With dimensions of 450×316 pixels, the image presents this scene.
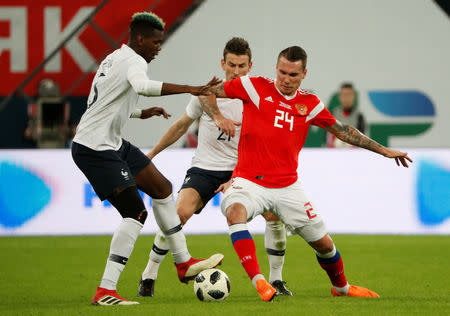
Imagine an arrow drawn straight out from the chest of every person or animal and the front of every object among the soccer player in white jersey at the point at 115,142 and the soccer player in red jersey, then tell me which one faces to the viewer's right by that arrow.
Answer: the soccer player in white jersey

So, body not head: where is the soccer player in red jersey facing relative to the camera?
toward the camera

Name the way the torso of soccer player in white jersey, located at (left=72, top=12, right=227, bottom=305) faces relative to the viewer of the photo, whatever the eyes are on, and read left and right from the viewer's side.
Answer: facing to the right of the viewer

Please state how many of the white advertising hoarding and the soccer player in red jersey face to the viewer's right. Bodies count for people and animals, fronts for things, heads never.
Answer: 0

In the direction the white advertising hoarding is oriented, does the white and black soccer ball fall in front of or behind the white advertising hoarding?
in front

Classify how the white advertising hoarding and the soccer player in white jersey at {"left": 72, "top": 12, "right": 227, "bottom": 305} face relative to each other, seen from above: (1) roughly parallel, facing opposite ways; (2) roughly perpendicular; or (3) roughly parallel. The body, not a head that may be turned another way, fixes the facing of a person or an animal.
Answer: roughly perpendicular

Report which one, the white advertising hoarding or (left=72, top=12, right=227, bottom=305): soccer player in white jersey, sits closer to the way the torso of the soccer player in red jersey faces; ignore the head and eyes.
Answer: the soccer player in white jersey

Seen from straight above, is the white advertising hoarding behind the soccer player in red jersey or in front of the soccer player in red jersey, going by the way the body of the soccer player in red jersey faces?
behind

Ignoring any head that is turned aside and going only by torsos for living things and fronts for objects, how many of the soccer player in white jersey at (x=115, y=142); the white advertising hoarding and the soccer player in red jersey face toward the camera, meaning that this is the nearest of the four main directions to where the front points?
2
